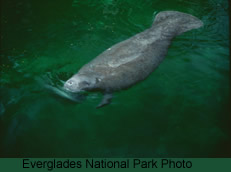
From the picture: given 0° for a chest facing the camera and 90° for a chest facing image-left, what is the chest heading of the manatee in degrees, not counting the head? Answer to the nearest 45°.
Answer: approximately 45°
